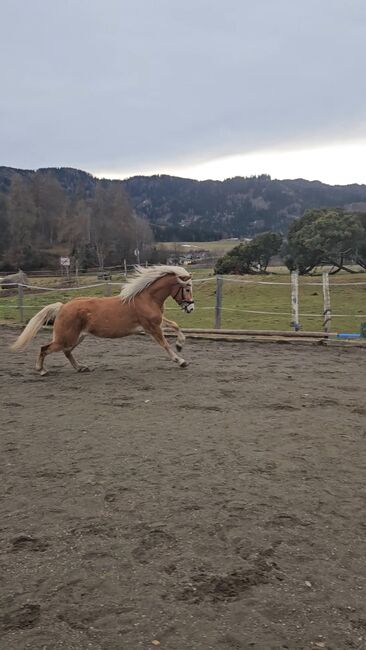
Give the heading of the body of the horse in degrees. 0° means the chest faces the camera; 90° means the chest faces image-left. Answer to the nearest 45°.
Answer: approximately 270°
